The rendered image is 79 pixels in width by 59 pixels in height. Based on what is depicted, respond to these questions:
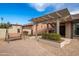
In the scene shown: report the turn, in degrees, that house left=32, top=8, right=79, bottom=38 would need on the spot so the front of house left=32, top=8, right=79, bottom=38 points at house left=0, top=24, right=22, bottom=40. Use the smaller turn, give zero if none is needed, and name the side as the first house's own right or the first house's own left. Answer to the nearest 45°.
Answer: approximately 45° to the first house's own right

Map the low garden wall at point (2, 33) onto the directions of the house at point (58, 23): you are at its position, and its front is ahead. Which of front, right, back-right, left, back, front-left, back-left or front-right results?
front-right

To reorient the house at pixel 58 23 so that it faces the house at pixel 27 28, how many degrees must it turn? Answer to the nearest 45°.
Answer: approximately 45° to its right

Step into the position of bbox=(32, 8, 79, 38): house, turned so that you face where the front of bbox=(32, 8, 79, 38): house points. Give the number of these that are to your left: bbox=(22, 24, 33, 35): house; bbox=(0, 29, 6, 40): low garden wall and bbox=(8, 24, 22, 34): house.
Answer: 0
